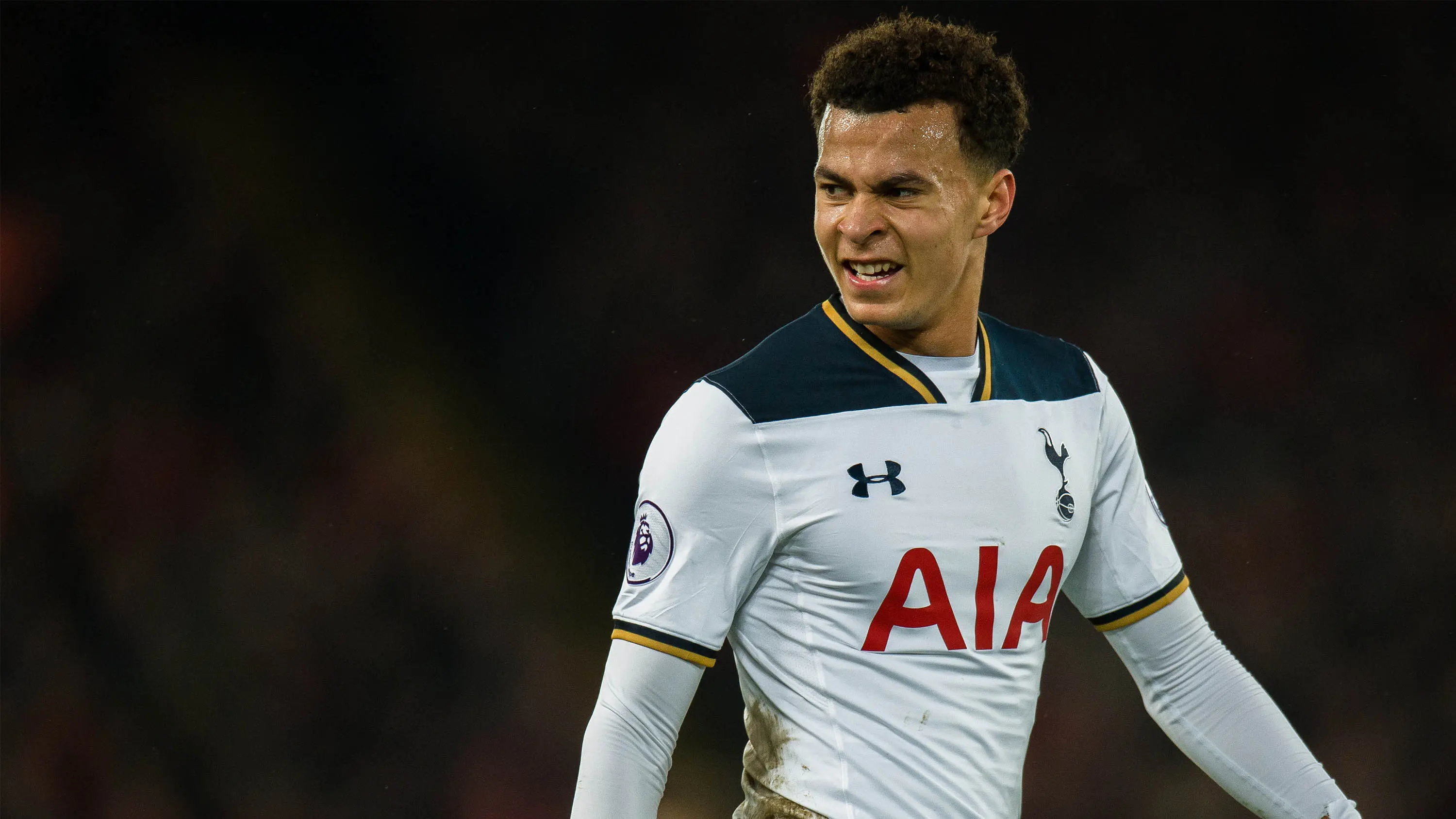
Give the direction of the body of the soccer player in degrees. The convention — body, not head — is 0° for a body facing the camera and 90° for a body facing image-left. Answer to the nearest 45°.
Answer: approximately 315°
